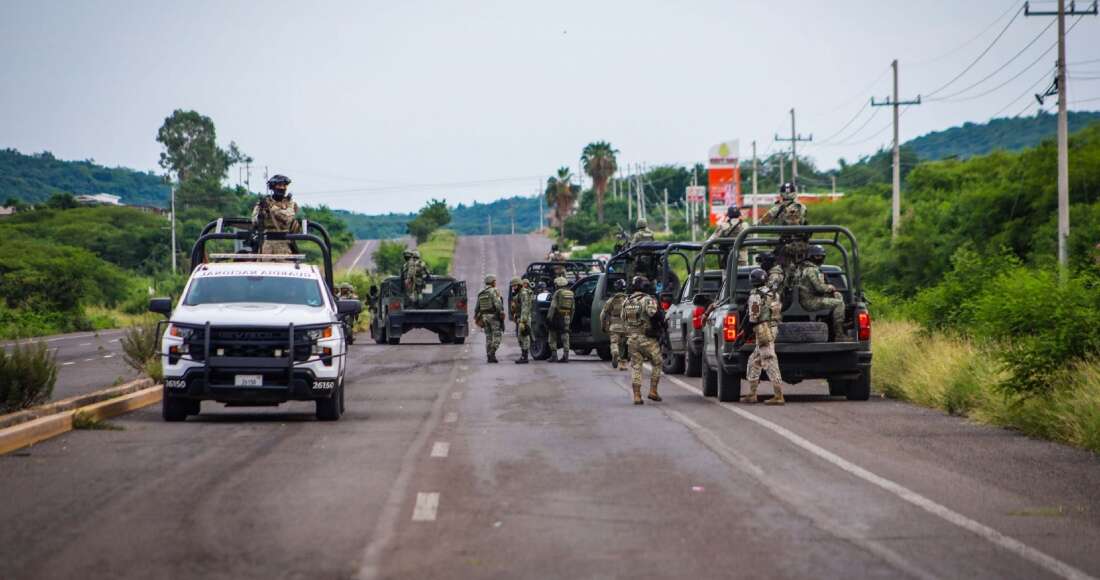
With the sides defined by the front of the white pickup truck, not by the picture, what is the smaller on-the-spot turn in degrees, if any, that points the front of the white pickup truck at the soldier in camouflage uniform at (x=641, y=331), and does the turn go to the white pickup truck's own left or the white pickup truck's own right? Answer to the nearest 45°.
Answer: approximately 90° to the white pickup truck's own left

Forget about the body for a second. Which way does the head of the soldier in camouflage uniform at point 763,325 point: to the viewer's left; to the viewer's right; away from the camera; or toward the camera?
away from the camera

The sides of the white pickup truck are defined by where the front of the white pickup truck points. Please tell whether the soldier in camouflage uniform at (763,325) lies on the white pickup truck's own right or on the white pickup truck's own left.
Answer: on the white pickup truck's own left

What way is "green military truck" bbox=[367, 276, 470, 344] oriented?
away from the camera

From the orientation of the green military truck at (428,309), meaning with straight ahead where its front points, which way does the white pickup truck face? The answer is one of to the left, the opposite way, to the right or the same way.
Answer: the opposite way

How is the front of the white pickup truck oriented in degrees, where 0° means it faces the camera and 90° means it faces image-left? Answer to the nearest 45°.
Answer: approximately 0°

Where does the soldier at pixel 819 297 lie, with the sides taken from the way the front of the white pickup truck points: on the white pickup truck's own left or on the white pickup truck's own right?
on the white pickup truck's own left
